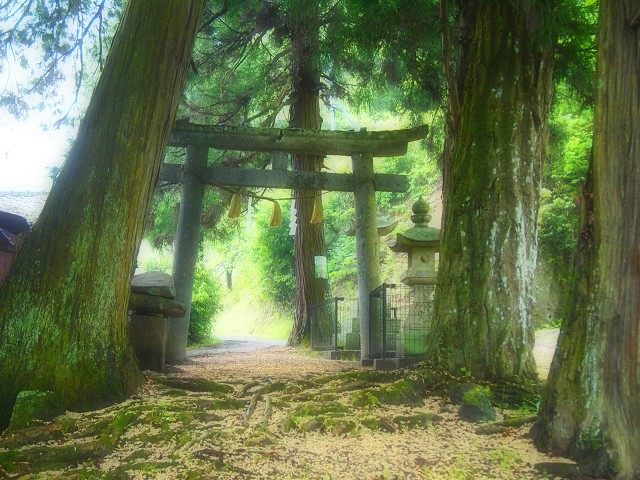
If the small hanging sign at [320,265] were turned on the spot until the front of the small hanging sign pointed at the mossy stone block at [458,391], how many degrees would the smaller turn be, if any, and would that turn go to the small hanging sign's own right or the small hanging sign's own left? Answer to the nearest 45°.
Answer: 0° — it already faces it

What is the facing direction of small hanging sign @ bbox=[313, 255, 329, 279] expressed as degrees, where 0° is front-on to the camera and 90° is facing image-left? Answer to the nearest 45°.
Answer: approximately 0°

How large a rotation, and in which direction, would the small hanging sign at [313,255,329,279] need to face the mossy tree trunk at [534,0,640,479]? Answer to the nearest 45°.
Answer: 0° — it already faces it

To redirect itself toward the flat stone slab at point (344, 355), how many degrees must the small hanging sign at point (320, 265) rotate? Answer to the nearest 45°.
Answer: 0° — it already faces it

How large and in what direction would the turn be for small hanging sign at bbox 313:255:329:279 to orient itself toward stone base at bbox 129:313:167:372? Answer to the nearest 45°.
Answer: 0° — it already faces it

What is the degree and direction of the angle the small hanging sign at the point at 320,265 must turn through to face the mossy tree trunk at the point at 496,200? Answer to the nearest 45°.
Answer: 0° — it already faces it
